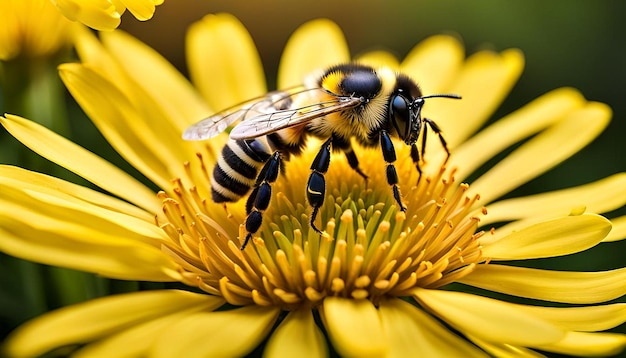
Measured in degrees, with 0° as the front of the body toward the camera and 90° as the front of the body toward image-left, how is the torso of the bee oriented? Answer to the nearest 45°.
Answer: approximately 270°

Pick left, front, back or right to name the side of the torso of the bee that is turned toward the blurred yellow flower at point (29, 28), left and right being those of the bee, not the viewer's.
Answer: back
